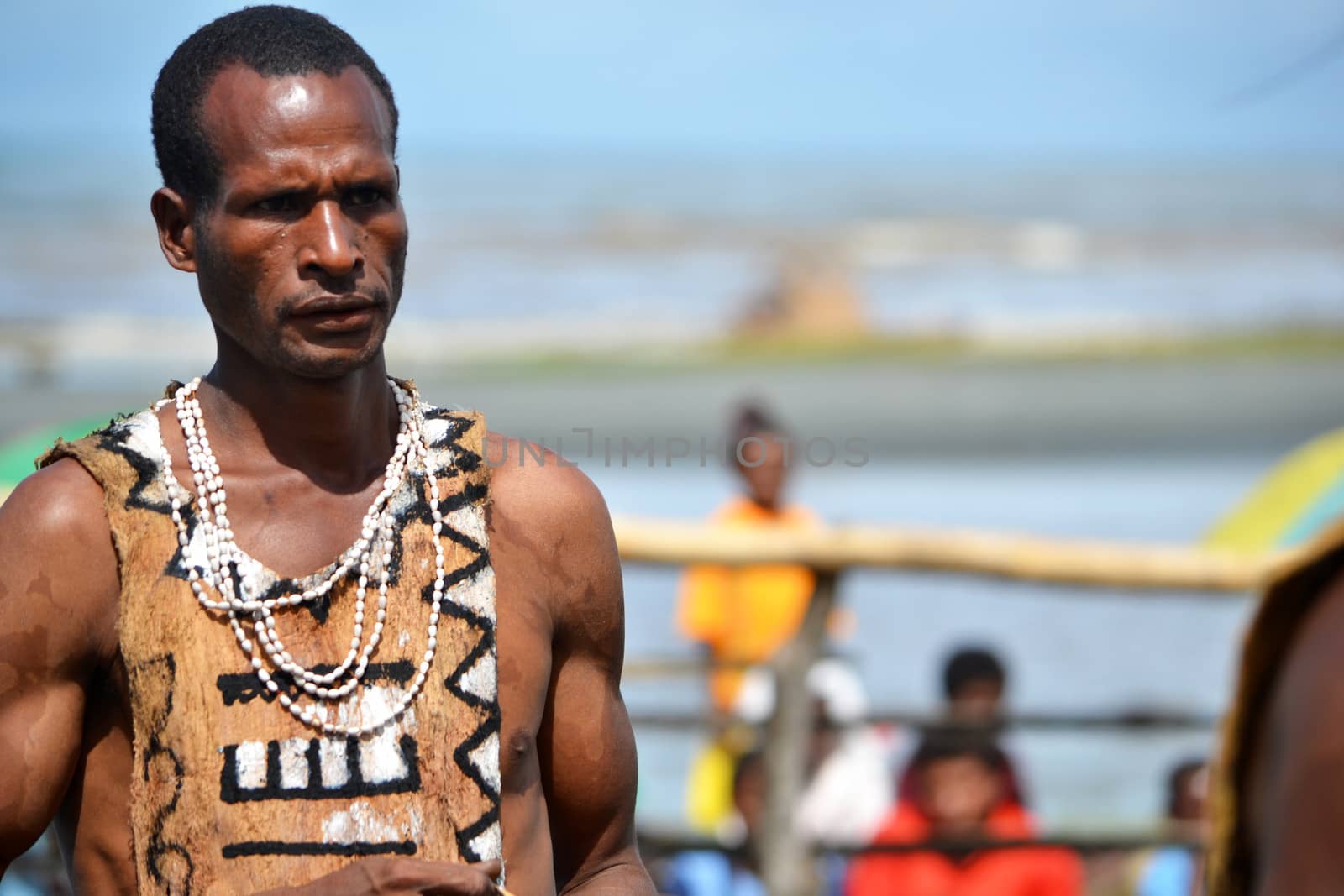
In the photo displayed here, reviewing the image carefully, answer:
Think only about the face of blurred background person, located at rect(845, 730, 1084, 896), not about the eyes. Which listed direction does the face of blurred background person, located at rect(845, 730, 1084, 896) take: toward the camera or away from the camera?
toward the camera

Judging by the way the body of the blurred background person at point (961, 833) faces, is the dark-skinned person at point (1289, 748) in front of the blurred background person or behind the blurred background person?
in front

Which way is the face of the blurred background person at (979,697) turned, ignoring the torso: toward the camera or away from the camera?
toward the camera

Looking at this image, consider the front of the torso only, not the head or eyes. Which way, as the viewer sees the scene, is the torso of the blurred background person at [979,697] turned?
toward the camera

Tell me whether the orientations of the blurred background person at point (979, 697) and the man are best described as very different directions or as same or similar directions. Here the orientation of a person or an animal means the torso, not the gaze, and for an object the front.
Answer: same or similar directions

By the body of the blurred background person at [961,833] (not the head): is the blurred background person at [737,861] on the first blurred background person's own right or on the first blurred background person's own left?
on the first blurred background person's own right

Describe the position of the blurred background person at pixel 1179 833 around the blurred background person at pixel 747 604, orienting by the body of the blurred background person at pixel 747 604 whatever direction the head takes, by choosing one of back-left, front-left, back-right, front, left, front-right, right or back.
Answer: front-left

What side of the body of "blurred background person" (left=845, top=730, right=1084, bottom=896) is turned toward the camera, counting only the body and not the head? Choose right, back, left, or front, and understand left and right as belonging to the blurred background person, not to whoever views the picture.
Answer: front

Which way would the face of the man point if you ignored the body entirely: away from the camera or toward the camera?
toward the camera

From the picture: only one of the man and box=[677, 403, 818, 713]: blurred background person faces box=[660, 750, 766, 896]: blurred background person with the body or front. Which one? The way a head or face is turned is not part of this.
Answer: box=[677, 403, 818, 713]: blurred background person

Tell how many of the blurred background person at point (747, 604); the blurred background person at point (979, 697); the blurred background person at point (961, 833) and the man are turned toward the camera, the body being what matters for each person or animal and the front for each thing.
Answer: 4

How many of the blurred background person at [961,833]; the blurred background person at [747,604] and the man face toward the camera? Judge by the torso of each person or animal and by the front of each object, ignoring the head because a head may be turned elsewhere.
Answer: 3

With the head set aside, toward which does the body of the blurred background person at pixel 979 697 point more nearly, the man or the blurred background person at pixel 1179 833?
the man

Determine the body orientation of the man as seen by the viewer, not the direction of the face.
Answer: toward the camera
